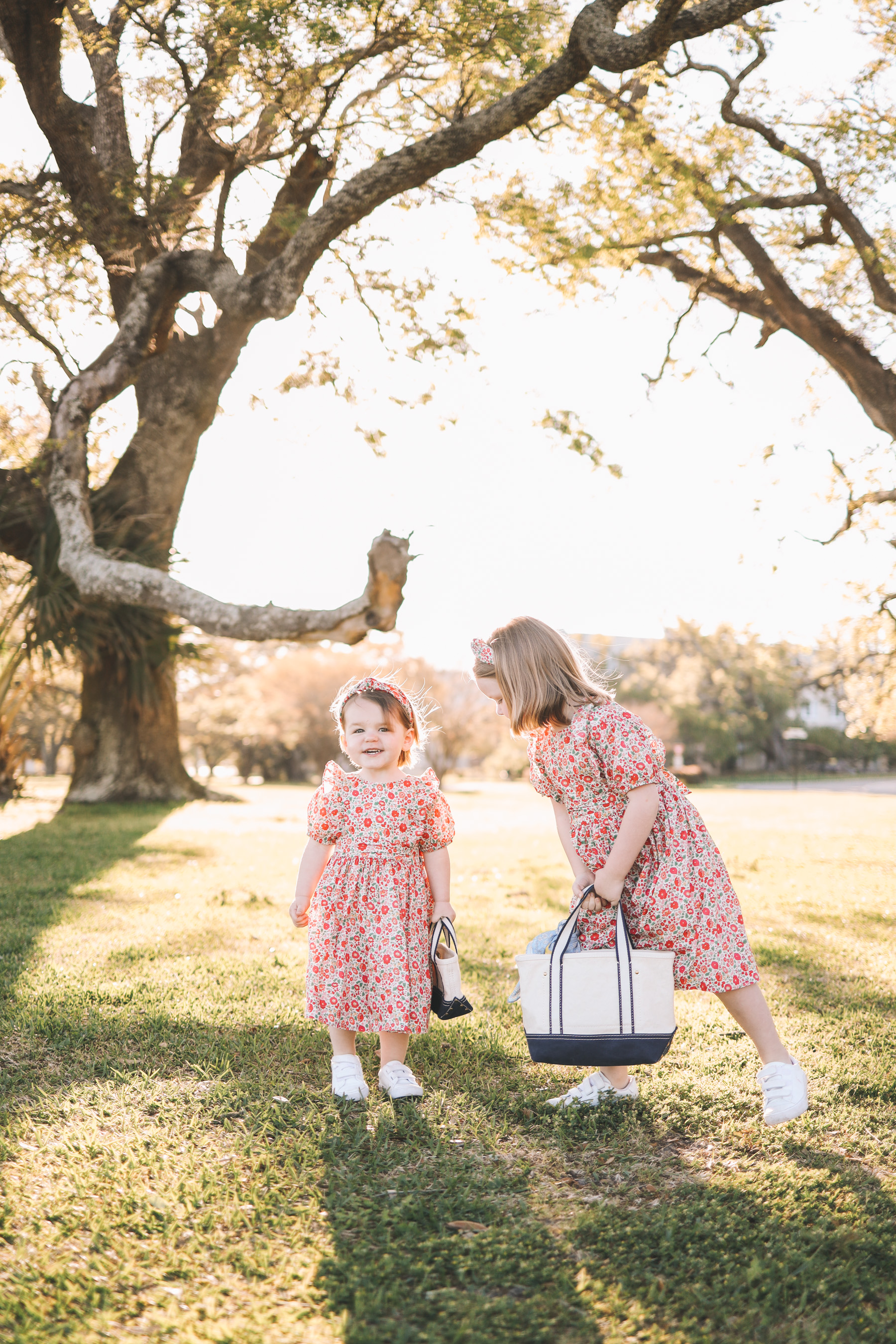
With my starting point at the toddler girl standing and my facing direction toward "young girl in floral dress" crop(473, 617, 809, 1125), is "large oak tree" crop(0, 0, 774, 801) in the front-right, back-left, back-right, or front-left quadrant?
back-left

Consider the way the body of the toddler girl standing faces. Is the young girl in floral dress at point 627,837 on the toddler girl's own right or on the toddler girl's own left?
on the toddler girl's own left

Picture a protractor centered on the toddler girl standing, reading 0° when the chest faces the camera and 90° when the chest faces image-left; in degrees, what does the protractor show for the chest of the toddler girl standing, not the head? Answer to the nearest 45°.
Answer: approximately 0°

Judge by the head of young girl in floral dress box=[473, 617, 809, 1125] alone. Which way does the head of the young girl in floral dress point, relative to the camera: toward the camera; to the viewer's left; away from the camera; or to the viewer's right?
to the viewer's left

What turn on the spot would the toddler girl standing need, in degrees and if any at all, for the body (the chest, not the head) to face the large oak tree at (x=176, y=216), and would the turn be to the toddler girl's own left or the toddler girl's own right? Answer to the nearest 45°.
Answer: approximately 180°

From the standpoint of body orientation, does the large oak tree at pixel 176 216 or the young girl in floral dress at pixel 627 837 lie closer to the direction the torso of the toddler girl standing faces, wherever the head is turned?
the young girl in floral dress
